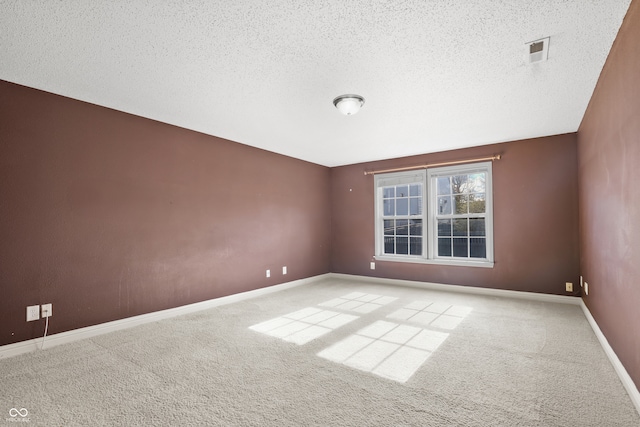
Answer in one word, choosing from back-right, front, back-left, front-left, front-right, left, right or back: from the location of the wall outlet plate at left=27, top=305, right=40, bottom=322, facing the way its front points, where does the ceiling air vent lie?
front-left

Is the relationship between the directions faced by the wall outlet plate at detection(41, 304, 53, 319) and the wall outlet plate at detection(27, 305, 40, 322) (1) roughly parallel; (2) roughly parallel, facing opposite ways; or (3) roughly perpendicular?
roughly parallel

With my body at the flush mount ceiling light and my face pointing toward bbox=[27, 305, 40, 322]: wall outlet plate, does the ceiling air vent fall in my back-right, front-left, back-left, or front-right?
back-left

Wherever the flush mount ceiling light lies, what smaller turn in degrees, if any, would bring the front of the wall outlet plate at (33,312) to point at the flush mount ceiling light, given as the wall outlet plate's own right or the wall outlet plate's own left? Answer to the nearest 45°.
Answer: approximately 45° to the wall outlet plate's own left

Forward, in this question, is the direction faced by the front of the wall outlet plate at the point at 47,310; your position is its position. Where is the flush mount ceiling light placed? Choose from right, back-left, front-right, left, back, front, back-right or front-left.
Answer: front-left
